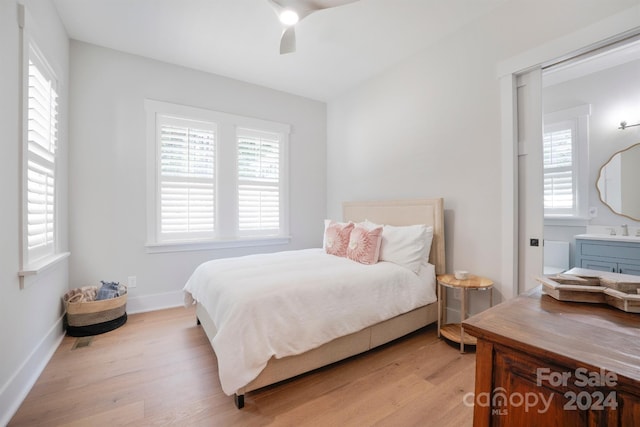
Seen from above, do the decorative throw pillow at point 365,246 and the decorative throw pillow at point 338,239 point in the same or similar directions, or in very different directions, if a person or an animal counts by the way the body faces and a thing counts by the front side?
same or similar directions

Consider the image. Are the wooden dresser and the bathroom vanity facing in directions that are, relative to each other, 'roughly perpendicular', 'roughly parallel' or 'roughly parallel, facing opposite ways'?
roughly parallel

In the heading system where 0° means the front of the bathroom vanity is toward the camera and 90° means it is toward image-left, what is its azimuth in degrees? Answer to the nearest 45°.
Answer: approximately 45°

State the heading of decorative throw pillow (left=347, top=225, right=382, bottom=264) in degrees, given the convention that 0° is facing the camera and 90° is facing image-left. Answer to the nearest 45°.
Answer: approximately 45°

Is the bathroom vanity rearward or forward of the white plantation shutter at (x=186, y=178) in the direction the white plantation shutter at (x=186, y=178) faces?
forward

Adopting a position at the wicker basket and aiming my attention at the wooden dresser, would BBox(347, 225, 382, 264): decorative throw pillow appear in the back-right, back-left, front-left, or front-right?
front-left

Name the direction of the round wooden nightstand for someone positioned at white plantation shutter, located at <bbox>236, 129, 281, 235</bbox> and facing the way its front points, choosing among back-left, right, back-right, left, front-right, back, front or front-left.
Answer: front

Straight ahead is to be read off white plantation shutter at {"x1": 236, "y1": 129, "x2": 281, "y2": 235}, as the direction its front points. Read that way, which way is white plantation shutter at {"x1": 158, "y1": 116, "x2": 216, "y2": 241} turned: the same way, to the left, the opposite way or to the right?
the same way

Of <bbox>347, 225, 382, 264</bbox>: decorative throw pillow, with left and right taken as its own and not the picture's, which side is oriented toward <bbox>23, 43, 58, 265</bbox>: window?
front

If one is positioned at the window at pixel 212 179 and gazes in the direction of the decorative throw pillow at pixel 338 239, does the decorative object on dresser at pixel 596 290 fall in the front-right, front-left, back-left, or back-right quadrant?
front-right

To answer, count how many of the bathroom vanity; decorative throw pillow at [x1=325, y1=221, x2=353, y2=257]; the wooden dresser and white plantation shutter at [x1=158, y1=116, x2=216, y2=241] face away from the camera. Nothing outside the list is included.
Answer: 0

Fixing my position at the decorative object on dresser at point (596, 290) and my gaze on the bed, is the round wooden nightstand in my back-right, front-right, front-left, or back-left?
front-right

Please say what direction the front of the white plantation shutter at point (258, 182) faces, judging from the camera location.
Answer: facing the viewer and to the right of the viewer
